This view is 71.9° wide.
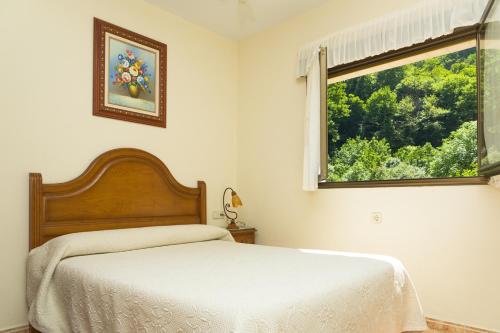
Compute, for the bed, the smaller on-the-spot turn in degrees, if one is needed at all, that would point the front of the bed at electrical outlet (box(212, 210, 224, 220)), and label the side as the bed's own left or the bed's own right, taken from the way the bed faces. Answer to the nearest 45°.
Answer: approximately 135° to the bed's own left

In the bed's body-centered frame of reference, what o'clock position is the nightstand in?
The nightstand is roughly at 8 o'clock from the bed.

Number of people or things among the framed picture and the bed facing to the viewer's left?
0

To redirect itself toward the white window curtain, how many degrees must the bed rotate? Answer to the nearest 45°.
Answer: approximately 90° to its left

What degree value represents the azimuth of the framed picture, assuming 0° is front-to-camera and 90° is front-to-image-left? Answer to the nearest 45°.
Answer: approximately 315°

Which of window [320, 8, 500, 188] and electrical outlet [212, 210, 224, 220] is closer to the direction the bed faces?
the window

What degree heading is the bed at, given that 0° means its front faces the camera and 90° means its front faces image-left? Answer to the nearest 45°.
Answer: approximately 315°
